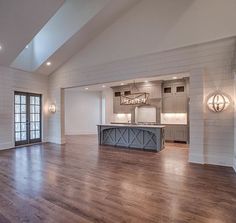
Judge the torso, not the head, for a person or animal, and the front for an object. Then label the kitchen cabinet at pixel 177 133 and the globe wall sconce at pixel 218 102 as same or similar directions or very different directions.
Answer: same or similar directions

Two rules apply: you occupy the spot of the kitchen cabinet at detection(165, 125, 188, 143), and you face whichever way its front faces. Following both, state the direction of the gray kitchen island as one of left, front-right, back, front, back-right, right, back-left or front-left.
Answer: front-right

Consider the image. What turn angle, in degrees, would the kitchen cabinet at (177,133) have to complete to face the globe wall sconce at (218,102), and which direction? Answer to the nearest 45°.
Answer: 0° — it already faces it

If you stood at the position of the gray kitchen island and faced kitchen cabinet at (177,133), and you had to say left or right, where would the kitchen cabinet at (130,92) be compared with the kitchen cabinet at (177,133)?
left

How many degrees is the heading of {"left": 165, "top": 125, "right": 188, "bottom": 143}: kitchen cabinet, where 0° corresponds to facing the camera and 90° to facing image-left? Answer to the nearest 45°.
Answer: approximately 0°

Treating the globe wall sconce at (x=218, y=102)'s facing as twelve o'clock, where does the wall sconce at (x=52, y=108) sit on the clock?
The wall sconce is roughly at 3 o'clock from the globe wall sconce.

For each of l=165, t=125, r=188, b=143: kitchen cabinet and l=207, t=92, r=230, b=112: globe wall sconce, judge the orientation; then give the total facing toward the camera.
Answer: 2

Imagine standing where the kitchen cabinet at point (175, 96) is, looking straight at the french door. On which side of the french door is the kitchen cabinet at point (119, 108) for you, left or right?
right

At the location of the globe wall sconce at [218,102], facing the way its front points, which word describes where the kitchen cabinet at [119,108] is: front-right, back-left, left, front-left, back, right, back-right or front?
back-right

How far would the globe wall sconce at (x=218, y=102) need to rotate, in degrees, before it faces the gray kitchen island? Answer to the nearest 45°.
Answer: approximately 90° to its right

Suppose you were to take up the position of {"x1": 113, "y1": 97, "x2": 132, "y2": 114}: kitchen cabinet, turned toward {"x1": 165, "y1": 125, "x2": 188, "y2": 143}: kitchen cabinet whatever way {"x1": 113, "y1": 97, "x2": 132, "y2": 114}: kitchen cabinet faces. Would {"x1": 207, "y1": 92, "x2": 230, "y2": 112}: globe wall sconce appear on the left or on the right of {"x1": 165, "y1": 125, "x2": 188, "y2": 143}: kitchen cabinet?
right

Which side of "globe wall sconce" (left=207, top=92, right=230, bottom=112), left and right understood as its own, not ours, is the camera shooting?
front

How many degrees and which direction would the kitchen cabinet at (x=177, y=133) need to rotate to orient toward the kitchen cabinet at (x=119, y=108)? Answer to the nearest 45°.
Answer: approximately 90° to its right

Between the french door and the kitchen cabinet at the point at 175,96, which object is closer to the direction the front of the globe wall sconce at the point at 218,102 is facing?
the french door

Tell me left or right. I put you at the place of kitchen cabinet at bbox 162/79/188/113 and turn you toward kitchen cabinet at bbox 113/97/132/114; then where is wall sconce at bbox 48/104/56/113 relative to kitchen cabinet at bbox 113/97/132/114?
left

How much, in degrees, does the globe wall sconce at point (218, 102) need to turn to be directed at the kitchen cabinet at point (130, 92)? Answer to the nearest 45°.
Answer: approximately 135° to its right
